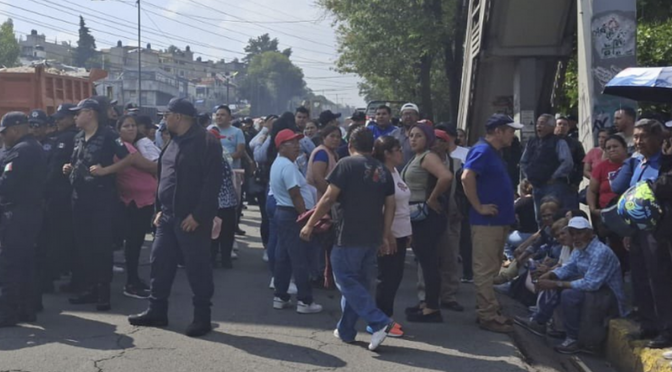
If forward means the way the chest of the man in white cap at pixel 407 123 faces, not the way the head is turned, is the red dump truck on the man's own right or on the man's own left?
on the man's own right

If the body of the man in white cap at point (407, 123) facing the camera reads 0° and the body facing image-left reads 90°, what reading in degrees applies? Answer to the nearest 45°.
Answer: approximately 0°

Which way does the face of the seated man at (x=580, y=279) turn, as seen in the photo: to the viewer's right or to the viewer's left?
to the viewer's left

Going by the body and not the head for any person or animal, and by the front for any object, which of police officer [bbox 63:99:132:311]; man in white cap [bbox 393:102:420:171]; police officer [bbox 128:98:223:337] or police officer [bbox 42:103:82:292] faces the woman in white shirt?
the man in white cap

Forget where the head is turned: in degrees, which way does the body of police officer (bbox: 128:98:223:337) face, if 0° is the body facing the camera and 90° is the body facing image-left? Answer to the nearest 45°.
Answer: approximately 45°
